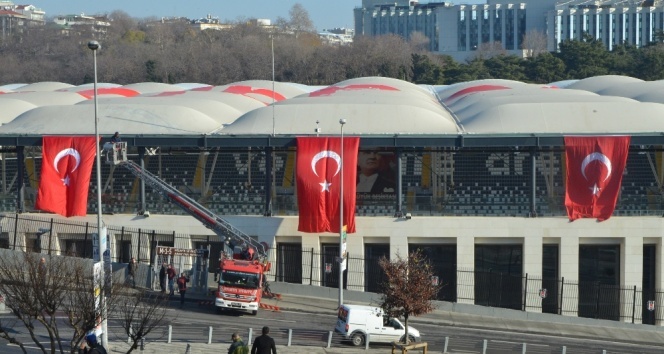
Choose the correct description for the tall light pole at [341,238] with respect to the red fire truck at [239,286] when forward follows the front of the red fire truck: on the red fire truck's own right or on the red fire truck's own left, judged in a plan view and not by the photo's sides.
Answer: on the red fire truck's own left

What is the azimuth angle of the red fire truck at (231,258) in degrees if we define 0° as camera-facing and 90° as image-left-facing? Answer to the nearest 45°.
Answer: approximately 0°

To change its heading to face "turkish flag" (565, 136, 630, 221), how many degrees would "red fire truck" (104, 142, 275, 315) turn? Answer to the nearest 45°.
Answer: approximately 90° to its left
